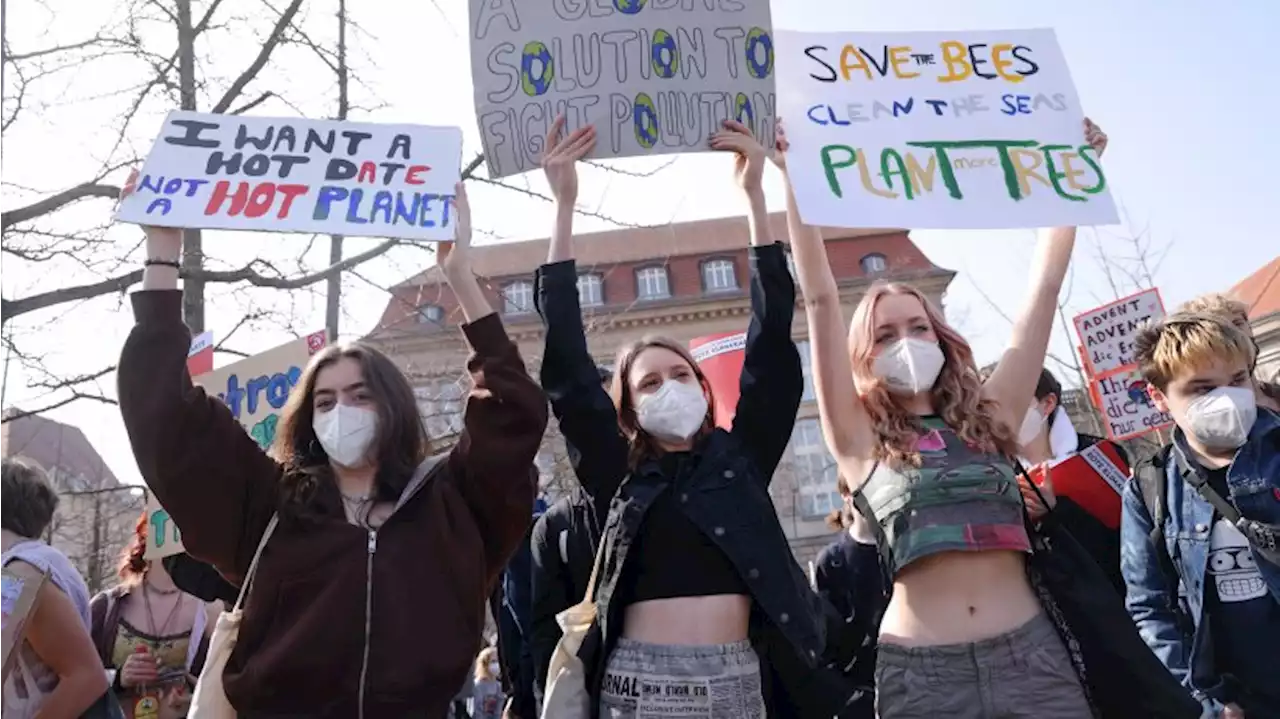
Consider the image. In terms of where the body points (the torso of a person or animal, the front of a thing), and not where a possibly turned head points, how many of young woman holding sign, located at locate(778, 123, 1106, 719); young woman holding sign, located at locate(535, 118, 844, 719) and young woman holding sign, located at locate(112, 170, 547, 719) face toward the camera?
3

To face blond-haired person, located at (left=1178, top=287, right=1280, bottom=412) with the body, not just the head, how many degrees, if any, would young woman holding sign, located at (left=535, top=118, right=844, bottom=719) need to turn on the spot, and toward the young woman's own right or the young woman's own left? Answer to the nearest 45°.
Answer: approximately 90° to the young woman's own left

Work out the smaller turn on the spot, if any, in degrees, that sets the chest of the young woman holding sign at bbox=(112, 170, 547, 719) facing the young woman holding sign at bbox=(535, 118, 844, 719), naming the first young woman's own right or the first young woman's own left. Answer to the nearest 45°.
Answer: approximately 90° to the first young woman's own left

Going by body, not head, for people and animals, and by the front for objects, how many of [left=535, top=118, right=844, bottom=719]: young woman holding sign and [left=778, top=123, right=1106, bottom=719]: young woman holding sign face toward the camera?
2

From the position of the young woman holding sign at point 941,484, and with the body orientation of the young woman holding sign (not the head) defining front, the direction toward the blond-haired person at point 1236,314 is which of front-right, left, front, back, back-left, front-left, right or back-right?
back-left

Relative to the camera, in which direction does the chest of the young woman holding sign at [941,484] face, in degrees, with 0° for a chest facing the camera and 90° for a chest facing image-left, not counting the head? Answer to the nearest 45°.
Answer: approximately 0°

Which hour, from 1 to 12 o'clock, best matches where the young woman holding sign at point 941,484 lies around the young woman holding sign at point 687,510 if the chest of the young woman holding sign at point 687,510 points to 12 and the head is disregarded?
the young woman holding sign at point 941,484 is roughly at 9 o'clock from the young woman holding sign at point 687,510.

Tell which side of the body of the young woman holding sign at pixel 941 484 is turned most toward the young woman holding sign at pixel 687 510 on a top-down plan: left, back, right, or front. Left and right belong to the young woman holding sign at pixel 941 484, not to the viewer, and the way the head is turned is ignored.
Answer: right

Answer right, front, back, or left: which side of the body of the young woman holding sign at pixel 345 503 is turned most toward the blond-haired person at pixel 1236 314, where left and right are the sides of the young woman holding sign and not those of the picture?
left

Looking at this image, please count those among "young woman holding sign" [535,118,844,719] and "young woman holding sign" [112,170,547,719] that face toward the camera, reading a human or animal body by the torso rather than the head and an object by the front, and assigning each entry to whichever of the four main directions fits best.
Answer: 2
